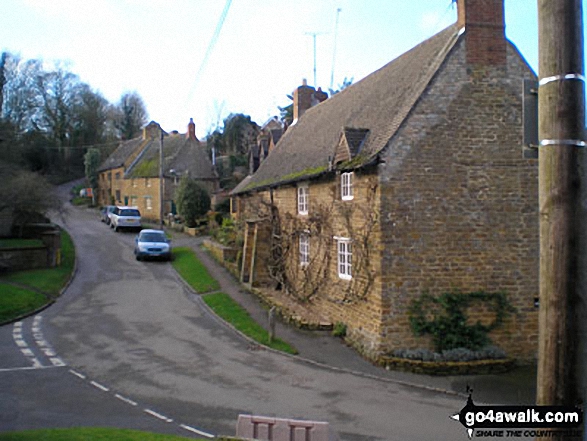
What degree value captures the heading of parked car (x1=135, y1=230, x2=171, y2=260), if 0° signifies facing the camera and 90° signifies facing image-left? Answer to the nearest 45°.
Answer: approximately 0°

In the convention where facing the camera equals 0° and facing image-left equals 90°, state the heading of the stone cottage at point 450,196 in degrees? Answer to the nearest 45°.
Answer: approximately 45°

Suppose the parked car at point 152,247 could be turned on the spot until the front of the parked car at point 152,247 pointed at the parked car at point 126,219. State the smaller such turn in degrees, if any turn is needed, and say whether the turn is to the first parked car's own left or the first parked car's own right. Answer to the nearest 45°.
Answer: approximately 180°

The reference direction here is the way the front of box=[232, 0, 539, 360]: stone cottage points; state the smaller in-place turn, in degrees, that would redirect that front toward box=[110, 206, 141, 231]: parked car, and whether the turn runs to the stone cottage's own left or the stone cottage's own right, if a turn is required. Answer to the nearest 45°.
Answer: approximately 90° to the stone cottage's own right

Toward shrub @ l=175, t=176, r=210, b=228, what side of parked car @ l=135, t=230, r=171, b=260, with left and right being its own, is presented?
back

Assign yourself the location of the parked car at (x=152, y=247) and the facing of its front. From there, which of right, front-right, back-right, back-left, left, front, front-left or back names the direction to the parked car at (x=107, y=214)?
back
